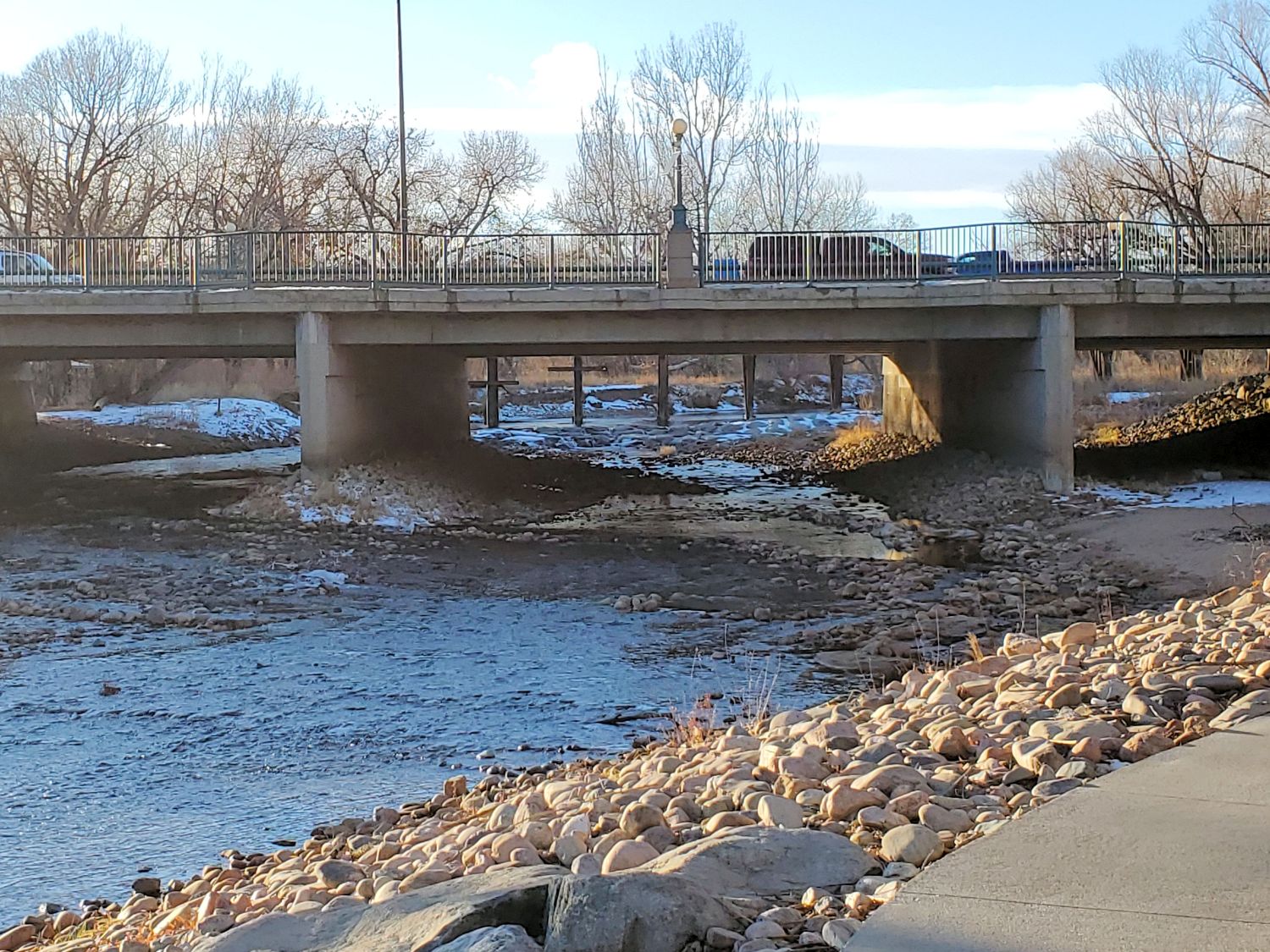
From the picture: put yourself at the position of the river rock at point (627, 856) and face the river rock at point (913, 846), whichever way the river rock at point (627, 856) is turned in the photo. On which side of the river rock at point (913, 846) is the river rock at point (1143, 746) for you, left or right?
left

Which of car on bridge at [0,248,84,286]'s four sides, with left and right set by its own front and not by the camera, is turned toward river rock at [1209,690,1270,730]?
right

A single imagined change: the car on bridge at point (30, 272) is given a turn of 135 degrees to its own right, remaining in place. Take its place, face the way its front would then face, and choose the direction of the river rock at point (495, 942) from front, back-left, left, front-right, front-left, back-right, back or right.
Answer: front-left

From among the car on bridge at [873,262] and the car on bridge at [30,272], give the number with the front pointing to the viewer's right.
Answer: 2

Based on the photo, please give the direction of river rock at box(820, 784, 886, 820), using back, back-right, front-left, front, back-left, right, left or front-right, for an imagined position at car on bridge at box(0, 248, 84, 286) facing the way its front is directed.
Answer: right

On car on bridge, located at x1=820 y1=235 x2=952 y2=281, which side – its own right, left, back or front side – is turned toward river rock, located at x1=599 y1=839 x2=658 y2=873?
right

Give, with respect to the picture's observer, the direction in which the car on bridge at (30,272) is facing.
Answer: facing to the right of the viewer

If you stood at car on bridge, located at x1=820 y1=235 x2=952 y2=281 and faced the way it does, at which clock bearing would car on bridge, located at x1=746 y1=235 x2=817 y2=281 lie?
car on bridge, located at x1=746 y1=235 x2=817 y2=281 is roughly at 6 o'clock from car on bridge, located at x1=820 y1=235 x2=952 y2=281.

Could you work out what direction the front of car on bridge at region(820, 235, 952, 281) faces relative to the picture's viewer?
facing to the right of the viewer

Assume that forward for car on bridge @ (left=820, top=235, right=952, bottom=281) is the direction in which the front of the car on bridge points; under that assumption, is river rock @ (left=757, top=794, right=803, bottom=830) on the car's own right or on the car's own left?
on the car's own right

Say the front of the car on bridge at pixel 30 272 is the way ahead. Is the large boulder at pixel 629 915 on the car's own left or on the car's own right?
on the car's own right

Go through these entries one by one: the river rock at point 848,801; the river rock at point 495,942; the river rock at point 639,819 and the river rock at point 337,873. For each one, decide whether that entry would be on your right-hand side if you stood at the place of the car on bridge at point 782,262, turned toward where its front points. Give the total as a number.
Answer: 4

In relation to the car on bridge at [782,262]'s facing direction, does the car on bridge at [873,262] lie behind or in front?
in front

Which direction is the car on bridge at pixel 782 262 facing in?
to the viewer's right

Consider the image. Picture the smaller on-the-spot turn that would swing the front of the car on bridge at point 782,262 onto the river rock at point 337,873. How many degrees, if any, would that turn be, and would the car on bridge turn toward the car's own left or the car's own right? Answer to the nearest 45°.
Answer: approximately 90° to the car's own right
